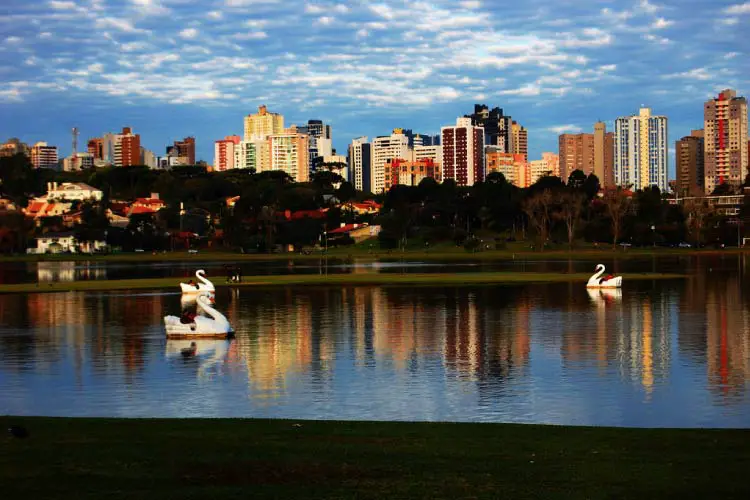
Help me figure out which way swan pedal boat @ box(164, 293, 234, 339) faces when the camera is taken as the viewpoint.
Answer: facing to the right of the viewer
